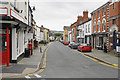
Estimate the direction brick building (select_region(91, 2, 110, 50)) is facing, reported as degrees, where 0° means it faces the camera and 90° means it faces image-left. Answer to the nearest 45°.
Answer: approximately 45°

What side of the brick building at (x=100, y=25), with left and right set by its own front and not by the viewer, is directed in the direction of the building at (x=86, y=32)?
right

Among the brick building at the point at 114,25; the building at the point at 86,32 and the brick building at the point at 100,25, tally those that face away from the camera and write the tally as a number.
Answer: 0

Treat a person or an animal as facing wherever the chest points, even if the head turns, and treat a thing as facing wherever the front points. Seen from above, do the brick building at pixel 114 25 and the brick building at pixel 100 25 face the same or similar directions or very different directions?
same or similar directions

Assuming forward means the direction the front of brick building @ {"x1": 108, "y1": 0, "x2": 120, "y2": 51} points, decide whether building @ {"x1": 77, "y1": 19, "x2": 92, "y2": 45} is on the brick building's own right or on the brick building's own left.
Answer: on the brick building's own right

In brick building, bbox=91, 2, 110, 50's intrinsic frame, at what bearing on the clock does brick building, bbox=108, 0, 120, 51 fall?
brick building, bbox=108, 0, 120, 51 is roughly at 10 o'clock from brick building, bbox=91, 2, 110, 50.

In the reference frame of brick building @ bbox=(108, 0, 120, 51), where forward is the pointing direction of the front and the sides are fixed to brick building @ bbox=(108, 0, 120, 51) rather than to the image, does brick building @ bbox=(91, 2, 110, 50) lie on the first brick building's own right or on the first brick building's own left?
on the first brick building's own right

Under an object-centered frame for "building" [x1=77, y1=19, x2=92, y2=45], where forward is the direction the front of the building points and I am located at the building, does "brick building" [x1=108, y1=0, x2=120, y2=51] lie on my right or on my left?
on my left

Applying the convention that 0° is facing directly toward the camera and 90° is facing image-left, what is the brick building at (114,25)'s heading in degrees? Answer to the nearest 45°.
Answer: approximately 45°

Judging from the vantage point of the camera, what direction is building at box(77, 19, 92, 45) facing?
facing the viewer and to the left of the viewer

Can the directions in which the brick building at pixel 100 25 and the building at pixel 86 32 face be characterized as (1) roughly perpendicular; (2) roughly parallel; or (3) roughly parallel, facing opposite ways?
roughly parallel

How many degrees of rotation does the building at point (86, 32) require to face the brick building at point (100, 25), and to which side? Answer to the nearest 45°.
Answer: approximately 45° to its left
